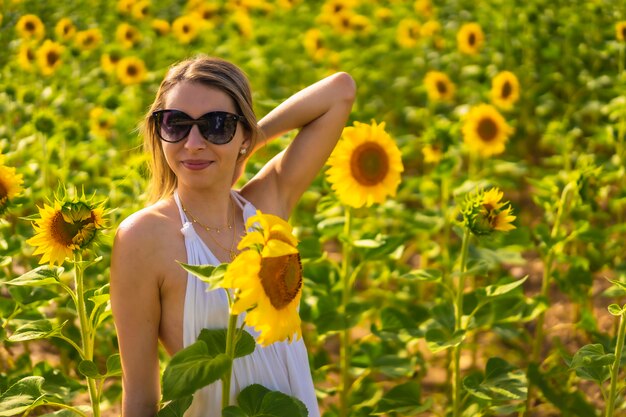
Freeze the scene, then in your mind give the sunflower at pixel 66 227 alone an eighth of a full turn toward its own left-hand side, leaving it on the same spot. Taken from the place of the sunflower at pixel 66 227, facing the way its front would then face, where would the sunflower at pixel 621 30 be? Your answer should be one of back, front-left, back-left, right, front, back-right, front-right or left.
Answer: left

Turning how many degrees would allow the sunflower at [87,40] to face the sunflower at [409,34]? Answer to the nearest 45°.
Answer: approximately 90° to its left

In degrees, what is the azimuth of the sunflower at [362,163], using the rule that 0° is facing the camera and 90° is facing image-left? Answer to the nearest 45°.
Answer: approximately 0°

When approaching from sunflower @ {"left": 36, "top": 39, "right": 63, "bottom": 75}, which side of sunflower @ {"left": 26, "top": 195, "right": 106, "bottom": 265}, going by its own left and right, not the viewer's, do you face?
back

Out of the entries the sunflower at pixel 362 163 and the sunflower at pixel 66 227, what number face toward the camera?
2

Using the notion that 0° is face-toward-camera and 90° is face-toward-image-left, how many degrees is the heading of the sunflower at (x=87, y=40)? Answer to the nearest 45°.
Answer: approximately 0°

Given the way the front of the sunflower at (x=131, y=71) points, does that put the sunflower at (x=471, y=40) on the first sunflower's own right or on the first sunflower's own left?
on the first sunflower's own left

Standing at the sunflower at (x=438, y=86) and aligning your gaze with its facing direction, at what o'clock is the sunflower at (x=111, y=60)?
the sunflower at (x=111, y=60) is roughly at 3 o'clock from the sunflower at (x=438, y=86).

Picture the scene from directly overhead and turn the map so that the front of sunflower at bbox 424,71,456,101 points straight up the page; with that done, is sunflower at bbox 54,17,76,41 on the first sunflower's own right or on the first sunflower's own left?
on the first sunflower's own right

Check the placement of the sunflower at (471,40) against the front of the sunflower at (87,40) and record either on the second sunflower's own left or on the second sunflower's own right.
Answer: on the second sunflower's own left
